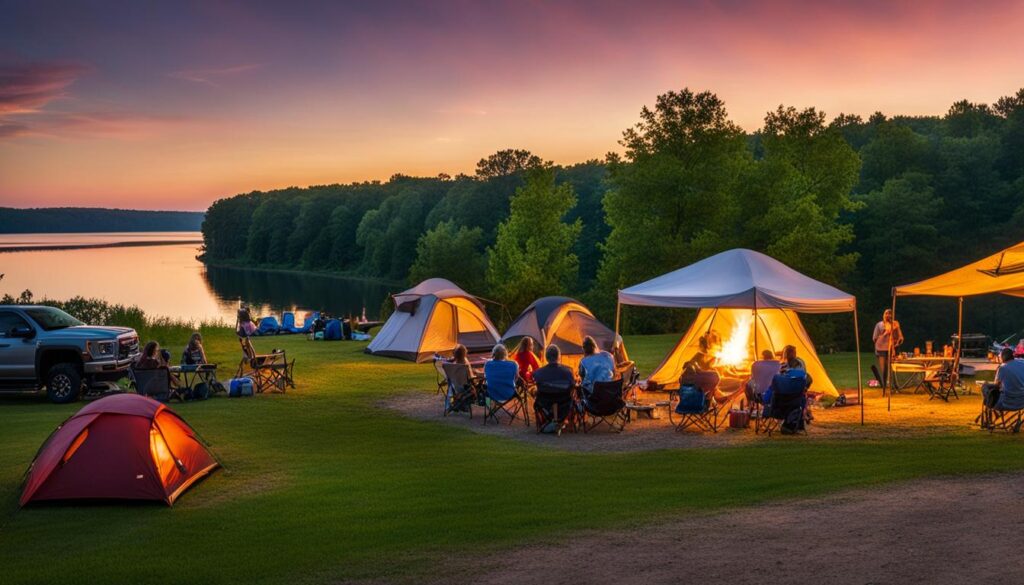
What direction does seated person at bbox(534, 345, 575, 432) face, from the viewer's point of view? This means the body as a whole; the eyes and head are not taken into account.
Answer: away from the camera

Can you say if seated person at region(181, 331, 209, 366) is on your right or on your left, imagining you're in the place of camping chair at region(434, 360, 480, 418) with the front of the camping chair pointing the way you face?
on your left

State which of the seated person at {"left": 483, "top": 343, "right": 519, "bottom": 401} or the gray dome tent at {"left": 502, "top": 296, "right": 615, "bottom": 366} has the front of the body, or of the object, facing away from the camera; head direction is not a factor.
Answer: the seated person

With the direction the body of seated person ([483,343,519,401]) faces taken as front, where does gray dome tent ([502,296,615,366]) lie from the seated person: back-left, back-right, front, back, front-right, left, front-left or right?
front

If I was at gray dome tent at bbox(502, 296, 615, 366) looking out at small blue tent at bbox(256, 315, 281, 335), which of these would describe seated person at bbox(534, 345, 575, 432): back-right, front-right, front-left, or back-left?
back-left

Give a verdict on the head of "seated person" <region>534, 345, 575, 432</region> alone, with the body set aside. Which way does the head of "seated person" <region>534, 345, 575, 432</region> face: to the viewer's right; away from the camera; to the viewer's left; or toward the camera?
away from the camera

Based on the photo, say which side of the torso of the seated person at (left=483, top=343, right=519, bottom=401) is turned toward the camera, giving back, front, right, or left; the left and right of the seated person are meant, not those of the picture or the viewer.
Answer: back

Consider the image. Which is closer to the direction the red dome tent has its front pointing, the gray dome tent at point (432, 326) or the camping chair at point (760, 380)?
the camping chair

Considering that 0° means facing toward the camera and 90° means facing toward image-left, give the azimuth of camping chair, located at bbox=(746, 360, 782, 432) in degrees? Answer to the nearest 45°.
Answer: approximately 135°

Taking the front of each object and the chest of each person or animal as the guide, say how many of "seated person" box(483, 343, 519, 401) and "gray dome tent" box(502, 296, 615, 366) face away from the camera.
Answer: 1

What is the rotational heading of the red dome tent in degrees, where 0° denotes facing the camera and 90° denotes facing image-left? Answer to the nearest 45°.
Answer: approximately 315°

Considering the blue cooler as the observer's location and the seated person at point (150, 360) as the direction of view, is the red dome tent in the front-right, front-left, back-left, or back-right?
front-left

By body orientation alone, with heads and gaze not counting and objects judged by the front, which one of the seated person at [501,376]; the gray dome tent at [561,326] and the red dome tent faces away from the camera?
the seated person

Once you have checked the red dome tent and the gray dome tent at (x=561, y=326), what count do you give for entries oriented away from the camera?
0

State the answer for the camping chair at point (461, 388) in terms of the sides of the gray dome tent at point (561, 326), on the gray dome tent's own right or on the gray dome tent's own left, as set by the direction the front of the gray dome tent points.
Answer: on the gray dome tent's own right
